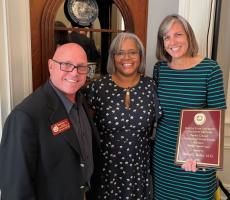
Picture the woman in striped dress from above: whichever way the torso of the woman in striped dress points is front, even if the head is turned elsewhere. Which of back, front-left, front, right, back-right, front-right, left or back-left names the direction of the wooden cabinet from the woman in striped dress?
right

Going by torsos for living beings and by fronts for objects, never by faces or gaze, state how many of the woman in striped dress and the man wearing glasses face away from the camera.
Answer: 0

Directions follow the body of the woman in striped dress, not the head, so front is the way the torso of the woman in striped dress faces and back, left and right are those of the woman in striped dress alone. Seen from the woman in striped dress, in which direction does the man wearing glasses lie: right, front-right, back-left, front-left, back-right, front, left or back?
front-right

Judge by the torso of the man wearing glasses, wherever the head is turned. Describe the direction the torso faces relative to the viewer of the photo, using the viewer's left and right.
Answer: facing the viewer and to the right of the viewer

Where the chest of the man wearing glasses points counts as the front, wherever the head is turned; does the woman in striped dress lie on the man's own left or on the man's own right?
on the man's own left

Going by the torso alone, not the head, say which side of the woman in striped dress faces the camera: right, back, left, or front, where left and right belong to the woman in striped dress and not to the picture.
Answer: front

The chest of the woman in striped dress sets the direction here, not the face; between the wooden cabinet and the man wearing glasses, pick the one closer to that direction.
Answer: the man wearing glasses

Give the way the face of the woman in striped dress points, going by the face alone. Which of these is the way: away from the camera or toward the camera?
toward the camera

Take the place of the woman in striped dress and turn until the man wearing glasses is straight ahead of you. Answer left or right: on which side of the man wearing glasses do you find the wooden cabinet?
right
